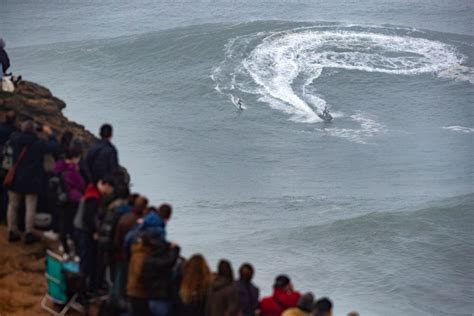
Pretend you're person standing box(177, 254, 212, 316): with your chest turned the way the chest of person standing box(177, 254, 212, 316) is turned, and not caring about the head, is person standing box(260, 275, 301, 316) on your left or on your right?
on your right

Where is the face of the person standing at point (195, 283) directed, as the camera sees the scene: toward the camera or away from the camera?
away from the camera

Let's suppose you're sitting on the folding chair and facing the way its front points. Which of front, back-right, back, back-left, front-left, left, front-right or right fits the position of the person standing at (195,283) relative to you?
right

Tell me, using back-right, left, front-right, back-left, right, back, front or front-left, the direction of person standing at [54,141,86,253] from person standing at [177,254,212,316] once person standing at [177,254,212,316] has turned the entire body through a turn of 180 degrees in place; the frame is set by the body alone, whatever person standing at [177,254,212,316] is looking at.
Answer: back-right

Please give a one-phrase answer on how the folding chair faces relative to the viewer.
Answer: facing away from the viewer and to the right of the viewer

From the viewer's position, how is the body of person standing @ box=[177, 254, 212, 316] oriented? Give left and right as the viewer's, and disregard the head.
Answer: facing away from the viewer

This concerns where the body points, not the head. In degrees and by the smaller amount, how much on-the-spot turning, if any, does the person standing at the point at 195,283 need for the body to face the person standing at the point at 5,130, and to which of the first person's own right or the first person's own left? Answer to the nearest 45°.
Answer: approximately 45° to the first person's own left

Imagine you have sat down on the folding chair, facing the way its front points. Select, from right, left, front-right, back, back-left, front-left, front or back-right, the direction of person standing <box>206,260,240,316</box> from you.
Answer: right

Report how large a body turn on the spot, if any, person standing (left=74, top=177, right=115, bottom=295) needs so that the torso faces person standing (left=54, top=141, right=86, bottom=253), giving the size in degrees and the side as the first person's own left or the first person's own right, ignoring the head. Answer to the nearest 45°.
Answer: approximately 90° to the first person's own left
